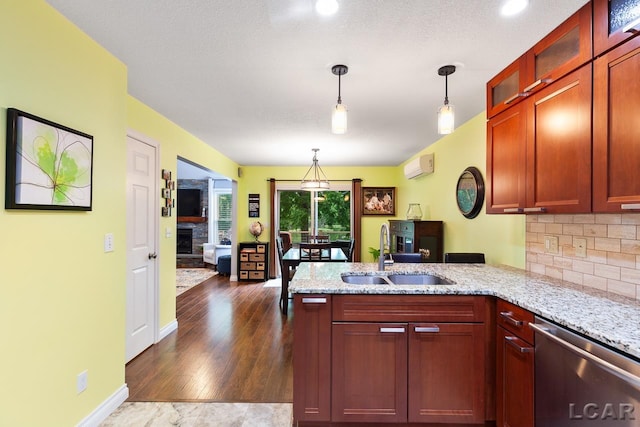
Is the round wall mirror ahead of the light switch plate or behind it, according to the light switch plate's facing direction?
ahead

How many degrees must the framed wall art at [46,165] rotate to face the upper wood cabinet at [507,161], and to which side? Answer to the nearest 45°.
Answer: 0° — it already faces it

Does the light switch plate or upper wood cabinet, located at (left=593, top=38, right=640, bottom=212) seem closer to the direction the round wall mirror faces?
the light switch plate

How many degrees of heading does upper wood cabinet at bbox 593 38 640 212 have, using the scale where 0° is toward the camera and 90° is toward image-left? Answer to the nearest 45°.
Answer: approximately 45°

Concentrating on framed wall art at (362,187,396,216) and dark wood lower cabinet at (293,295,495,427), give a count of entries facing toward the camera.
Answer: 2

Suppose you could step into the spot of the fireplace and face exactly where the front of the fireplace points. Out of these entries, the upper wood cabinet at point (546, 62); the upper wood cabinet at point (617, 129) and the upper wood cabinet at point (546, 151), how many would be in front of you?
3

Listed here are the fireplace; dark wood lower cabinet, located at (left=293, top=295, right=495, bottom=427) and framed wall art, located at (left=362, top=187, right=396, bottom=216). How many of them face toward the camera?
3

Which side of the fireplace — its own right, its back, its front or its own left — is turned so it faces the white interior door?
front

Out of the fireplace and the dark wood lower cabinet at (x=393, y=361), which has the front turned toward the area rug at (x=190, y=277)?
the fireplace

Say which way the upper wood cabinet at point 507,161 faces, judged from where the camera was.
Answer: facing the viewer and to the left of the viewer

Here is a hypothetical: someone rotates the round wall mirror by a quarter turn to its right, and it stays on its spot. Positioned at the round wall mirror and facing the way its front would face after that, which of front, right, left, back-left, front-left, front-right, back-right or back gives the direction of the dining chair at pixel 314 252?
front-left

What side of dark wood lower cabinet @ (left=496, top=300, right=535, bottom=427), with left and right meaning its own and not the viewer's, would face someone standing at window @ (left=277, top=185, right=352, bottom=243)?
right

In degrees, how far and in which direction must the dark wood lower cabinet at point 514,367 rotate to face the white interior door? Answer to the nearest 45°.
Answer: approximately 45° to its right

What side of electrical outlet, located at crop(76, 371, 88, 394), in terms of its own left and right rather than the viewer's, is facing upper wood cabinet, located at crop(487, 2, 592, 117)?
front

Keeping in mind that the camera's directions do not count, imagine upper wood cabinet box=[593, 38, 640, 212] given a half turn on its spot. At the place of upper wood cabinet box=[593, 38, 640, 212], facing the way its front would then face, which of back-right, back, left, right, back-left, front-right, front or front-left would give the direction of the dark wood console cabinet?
left

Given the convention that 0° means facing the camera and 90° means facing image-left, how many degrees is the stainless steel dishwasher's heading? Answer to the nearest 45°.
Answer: approximately 45°

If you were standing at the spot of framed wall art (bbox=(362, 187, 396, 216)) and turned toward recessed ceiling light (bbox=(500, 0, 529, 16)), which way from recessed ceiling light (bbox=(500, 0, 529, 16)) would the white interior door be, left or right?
right

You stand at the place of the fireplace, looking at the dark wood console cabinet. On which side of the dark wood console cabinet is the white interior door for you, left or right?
right
